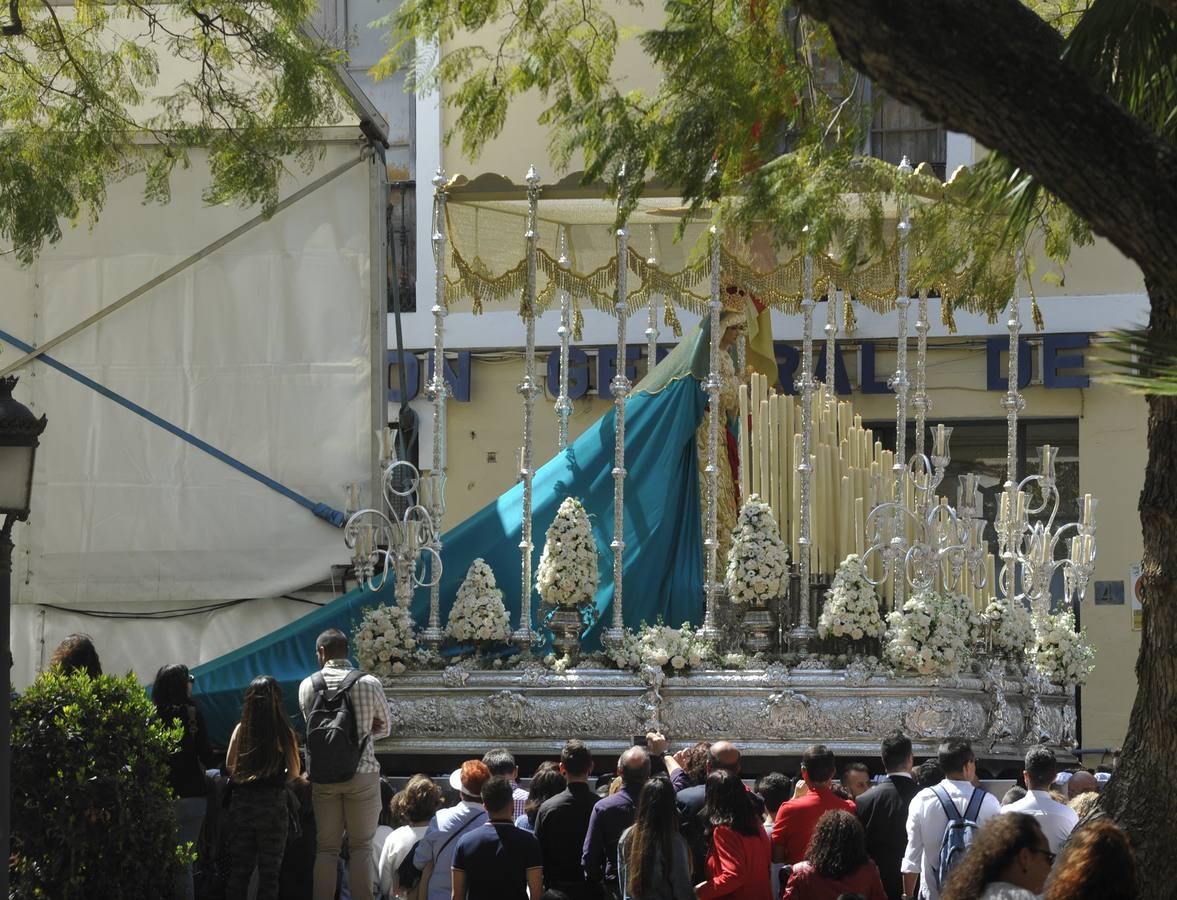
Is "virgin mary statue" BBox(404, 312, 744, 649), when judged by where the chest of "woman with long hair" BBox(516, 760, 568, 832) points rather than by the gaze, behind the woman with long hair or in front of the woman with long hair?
in front

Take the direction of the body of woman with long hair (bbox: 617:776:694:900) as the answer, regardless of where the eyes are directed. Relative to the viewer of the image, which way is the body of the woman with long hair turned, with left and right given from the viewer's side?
facing away from the viewer

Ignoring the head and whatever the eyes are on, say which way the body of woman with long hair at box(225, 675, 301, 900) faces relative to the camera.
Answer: away from the camera

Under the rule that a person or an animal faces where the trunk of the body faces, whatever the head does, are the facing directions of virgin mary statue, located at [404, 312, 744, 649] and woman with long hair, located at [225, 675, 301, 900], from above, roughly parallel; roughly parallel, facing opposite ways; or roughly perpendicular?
roughly perpendicular

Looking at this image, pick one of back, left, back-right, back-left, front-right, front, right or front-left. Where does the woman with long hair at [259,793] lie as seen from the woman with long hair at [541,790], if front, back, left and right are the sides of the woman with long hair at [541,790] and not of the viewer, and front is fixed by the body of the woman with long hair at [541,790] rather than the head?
left

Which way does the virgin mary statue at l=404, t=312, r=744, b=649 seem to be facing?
to the viewer's right

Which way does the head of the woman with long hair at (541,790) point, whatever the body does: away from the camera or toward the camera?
away from the camera

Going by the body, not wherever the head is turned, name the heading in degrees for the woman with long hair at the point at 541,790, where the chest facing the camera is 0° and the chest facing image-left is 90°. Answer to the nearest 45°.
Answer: approximately 180°

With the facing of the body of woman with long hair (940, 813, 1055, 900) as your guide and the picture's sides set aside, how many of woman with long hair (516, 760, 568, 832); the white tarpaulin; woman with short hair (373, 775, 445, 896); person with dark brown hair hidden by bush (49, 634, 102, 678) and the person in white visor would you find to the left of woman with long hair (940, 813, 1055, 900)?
5

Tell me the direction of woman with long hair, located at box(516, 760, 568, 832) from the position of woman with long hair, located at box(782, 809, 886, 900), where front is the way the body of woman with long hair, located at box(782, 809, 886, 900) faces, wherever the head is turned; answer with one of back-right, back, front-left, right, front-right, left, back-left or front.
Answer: front-left

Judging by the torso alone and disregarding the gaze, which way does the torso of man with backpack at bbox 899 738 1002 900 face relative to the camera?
away from the camera

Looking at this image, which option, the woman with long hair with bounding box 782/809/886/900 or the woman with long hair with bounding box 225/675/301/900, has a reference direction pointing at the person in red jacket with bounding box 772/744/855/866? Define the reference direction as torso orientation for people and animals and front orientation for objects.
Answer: the woman with long hair with bounding box 782/809/886/900

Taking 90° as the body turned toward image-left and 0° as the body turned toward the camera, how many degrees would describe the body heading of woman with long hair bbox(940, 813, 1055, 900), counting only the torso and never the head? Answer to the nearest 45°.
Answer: approximately 225°

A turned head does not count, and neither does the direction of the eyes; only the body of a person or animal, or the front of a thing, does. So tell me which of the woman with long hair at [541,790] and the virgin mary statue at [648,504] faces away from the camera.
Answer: the woman with long hair

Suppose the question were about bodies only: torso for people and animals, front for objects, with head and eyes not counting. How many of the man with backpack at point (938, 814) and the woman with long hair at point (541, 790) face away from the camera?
2

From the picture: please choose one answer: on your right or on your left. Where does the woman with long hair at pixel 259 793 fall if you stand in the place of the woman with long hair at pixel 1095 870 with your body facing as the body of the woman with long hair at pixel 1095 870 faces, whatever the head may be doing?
on your left
